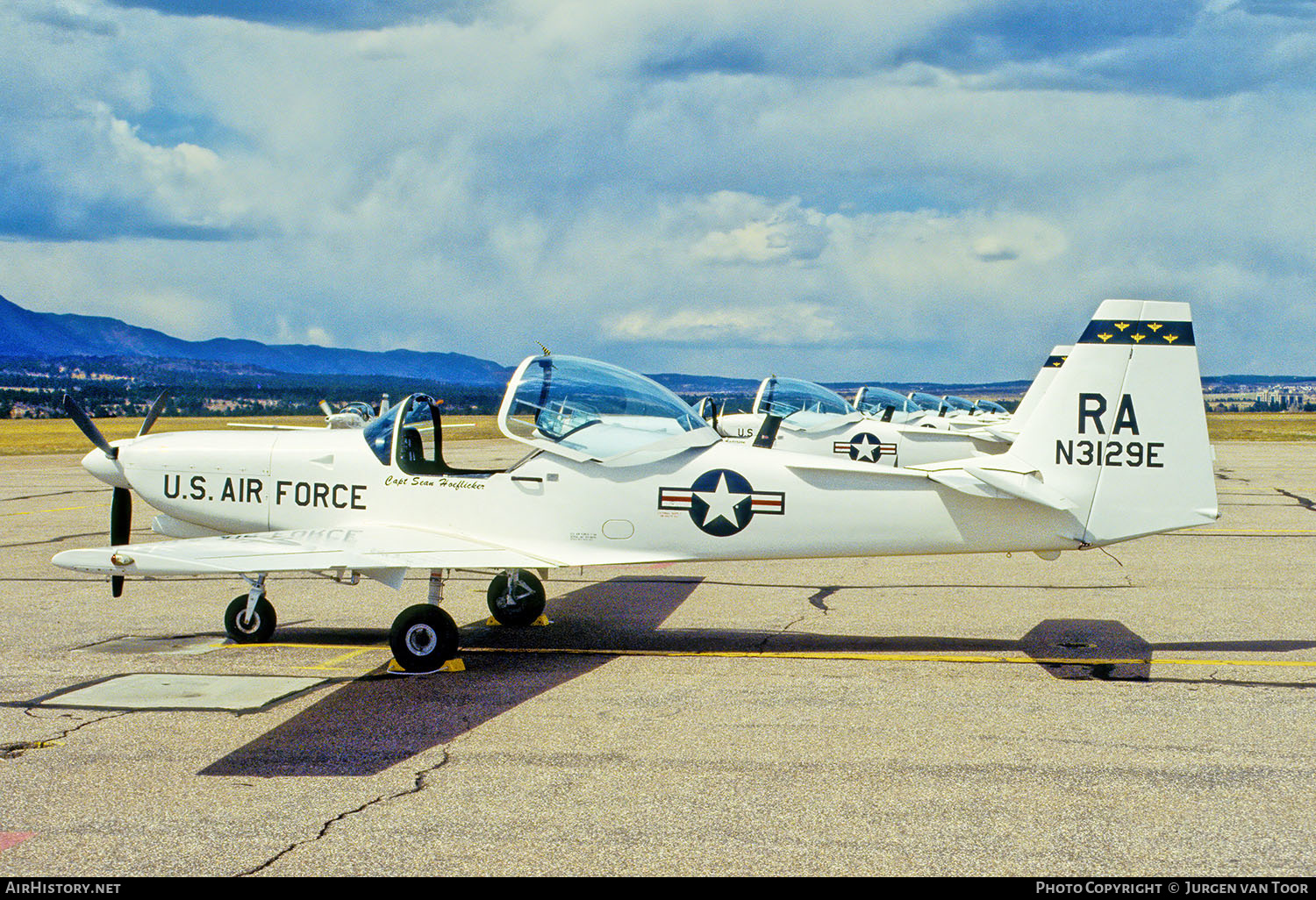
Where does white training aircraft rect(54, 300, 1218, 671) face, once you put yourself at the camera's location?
facing to the left of the viewer

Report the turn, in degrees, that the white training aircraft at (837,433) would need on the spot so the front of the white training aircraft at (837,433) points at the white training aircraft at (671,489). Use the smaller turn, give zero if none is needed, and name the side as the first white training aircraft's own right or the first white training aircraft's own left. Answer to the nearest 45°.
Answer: approximately 90° to the first white training aircraft's own left

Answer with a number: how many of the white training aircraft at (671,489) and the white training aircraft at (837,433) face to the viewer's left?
2

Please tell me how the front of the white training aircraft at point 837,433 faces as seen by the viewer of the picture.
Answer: facing to the left of the viewer

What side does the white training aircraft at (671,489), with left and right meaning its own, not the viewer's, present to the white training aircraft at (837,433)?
right
